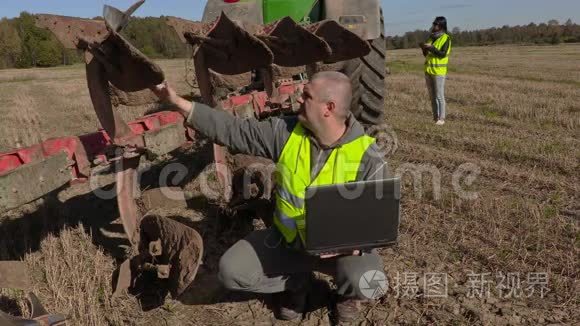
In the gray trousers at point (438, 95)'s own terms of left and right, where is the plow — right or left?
on its left

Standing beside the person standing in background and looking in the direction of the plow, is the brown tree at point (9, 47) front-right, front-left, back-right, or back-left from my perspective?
back-right

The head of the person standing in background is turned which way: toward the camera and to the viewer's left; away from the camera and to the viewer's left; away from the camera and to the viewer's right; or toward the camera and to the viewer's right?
toward the camera and to the viewer's left

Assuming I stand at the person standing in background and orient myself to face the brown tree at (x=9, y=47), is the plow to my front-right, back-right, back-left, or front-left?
back-left

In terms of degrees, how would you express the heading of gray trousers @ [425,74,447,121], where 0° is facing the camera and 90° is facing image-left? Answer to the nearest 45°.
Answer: approximately 90°

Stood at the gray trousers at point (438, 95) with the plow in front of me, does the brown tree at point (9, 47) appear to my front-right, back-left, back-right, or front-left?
back-right

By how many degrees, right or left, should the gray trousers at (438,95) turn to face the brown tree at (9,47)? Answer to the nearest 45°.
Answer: approximately 45° to its right
